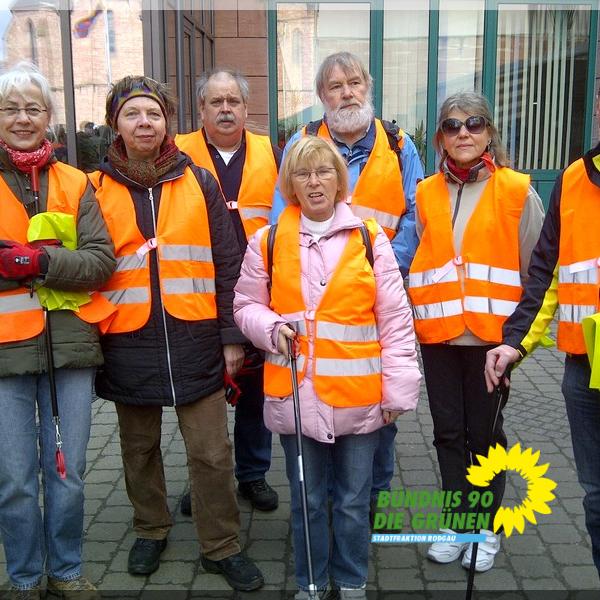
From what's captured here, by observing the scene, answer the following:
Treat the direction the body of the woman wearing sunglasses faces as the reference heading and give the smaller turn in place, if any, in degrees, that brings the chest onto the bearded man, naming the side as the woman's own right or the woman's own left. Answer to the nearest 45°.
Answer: approximately 135° to the woman's own right

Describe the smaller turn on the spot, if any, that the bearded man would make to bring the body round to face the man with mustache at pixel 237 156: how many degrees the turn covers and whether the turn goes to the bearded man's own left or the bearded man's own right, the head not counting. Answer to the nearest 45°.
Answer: approximately 90° to the bearded man's own right

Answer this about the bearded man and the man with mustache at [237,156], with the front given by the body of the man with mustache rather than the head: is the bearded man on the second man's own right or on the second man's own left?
on the second man's own left

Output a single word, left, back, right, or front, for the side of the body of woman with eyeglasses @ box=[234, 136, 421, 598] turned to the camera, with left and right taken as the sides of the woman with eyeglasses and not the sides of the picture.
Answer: front

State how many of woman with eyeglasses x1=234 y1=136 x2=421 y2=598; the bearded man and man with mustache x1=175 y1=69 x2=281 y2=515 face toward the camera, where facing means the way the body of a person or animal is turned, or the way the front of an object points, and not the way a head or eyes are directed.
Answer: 3

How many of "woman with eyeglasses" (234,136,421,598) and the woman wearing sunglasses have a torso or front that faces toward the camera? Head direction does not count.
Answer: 2

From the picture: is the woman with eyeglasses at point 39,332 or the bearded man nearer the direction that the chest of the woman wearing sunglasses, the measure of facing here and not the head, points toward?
the woman with eyeglasses

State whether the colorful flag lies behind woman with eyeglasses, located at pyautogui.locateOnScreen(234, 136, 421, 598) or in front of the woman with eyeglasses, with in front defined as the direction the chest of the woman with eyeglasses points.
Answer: behind

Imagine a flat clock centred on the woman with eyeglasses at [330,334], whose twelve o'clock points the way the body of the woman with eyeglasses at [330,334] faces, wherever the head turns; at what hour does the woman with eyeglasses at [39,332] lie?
the woman with eyeglasses at [39,332] is roughly at 3 o'clock from the woman with eyeglasses at [330,334].

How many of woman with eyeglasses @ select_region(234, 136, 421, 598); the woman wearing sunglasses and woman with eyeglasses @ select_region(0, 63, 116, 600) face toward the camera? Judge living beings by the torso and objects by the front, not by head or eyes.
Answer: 3

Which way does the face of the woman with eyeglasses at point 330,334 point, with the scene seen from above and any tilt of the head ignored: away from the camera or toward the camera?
toward the camera

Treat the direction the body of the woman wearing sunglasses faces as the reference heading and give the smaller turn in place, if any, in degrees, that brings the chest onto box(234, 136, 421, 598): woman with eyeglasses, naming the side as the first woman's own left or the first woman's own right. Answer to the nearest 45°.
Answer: approximately 45° to the first woman's own right

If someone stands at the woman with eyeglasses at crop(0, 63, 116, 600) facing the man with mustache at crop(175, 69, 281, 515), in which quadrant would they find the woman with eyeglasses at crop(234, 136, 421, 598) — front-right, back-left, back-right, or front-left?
front-right

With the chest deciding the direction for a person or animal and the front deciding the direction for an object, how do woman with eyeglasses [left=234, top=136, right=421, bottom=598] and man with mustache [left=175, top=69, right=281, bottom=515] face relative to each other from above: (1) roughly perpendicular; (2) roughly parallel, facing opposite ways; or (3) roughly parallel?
roughly parallel

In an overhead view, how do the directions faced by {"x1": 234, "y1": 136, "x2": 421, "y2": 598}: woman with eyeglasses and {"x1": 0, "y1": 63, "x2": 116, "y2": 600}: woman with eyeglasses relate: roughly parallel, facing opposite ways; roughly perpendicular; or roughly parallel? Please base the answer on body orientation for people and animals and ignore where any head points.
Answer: roughly parallel

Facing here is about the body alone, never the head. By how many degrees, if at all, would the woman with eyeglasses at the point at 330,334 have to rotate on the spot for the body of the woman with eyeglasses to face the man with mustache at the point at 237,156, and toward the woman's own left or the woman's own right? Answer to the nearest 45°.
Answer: approximately 135° to the woman's own right

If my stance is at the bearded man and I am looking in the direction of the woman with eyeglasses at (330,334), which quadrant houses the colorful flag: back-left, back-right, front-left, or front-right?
back-right

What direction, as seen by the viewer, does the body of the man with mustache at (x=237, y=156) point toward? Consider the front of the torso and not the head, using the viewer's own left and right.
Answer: facing the viewer

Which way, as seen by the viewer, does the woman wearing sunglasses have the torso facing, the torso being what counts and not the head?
toward the camera
